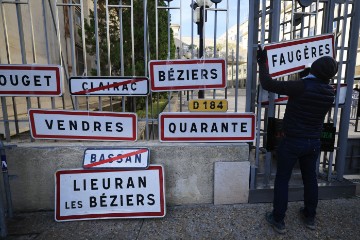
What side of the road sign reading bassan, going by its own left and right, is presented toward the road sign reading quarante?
left

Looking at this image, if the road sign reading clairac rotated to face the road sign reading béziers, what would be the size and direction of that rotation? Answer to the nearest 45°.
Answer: approximately 90° to its left

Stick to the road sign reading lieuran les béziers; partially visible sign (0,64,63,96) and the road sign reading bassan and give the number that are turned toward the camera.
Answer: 3

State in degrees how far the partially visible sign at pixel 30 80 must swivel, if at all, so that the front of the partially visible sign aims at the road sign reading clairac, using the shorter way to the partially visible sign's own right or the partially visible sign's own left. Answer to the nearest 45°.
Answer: approximately 45° to the partially visible sign's own left

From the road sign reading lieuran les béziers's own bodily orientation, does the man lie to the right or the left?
on its left

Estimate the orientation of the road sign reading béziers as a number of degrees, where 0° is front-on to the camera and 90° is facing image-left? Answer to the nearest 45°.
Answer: approximately 0°

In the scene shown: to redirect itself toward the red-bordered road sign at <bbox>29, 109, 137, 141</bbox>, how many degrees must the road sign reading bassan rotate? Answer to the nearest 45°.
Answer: approximately 135° to its right

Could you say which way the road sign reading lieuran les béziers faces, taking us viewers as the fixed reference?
facing the viewer

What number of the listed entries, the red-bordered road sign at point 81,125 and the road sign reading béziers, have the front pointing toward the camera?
2

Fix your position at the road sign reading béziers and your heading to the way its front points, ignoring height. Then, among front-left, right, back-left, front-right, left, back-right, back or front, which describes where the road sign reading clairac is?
right

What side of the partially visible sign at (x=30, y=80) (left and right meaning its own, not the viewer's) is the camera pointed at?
front

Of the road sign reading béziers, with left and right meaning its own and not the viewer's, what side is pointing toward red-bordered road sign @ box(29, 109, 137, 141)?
right
